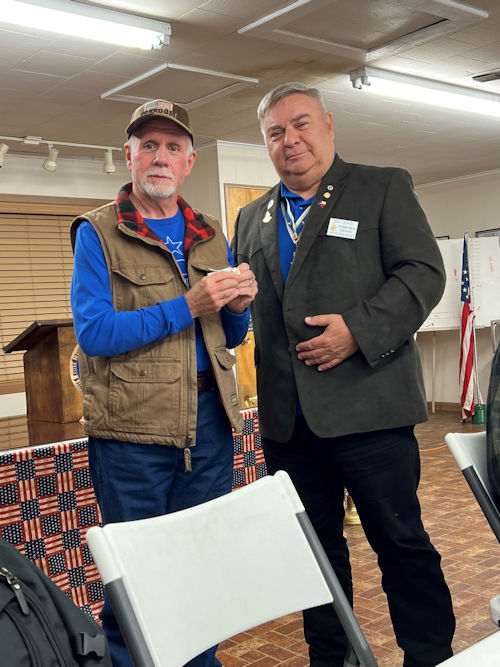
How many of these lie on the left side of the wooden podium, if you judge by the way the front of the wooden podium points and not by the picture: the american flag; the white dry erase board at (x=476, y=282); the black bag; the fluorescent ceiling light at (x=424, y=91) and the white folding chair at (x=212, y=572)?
3

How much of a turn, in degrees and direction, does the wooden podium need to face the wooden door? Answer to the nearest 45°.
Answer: approximately 90° to its left

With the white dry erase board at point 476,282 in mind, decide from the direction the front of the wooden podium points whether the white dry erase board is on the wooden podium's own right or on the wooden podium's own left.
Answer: on the wooden podium's own left

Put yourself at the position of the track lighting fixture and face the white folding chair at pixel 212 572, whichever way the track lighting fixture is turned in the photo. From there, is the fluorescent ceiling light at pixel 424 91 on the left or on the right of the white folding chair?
left

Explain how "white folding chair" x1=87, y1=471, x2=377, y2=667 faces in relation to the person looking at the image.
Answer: facing away from the viewer and to the left of the viewer

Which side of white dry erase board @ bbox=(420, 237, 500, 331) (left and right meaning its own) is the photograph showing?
front

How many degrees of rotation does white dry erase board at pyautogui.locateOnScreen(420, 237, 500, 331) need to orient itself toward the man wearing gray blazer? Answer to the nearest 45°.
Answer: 0° — it already faces them

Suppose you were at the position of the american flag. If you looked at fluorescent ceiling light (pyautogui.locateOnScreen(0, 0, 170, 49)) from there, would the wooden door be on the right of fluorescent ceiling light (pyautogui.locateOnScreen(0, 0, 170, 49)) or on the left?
right

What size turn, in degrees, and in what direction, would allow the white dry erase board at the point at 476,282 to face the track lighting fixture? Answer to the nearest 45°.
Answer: approximately 45° to its right

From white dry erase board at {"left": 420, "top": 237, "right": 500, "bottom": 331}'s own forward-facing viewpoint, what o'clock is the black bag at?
The black bag is roughly at 12 o'clock from the white dry erase board.

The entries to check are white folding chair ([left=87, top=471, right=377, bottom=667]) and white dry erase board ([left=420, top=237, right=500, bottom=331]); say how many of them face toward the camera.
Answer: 1

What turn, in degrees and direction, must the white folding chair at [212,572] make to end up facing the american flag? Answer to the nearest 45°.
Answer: approximately 45° to its right

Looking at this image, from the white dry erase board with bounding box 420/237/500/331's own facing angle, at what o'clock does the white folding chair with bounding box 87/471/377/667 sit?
The white folding chair is roughly at 12 o'clock from the white dry erase board.
